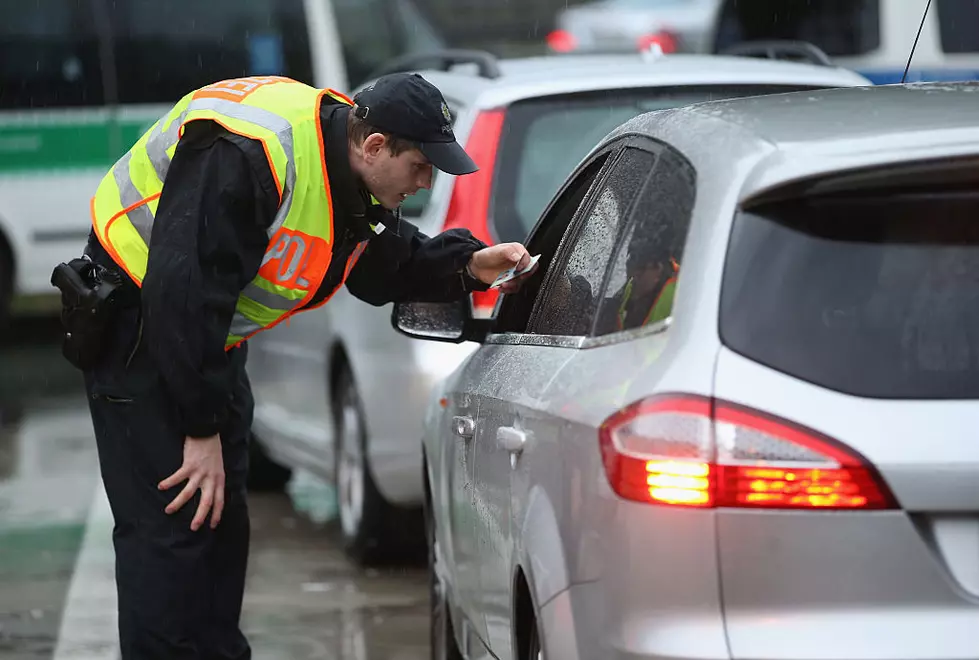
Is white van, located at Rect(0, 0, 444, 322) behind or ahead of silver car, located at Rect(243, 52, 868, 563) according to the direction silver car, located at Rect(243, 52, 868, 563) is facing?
ahead

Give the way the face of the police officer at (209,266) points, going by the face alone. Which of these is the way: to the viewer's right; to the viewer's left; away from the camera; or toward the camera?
to the viewer's right

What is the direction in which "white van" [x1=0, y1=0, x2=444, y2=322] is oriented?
to the viewer's right

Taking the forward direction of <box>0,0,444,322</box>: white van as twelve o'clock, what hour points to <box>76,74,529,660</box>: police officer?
The police officer is roughly at 3 o'clock from the white van.

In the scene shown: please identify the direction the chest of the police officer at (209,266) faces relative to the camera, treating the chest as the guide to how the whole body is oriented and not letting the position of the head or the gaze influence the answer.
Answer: to the viewer's right
